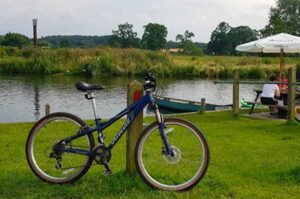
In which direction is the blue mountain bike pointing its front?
to the viewer's right

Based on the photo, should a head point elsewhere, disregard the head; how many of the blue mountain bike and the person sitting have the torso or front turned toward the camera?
0

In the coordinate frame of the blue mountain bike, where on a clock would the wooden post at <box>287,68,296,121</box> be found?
The wooden post is roughly at 10 o'clock from the blue mountain bike.

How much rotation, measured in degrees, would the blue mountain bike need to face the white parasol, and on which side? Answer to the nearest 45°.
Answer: approximately 45° to its left

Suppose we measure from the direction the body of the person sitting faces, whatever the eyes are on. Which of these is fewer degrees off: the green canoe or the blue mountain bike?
the green canoe

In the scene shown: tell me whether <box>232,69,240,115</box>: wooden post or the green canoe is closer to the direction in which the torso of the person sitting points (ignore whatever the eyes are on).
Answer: the green canoe
